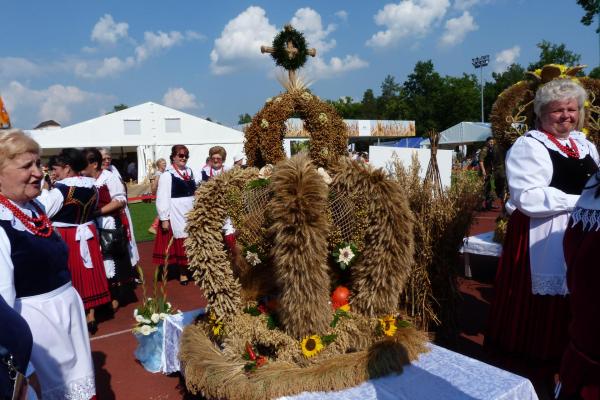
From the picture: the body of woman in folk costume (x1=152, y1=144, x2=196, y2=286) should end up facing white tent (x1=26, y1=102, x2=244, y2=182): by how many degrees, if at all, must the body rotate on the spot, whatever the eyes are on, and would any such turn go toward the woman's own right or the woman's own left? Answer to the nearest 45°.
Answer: approximately 135° to the woman's own left

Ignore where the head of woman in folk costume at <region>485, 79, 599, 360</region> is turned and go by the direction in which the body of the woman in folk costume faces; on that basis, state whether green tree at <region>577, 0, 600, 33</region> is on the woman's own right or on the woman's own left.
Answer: on the woman's own left

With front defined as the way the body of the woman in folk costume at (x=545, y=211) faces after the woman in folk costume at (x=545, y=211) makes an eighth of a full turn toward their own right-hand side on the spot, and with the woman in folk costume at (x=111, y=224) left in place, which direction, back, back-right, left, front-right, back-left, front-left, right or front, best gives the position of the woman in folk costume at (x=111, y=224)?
right

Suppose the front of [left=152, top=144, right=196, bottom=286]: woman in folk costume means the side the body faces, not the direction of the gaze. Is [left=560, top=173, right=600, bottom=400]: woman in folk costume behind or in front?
in front

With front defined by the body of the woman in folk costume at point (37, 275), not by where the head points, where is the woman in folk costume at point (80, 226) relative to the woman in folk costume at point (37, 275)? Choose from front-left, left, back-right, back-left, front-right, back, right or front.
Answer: back-left

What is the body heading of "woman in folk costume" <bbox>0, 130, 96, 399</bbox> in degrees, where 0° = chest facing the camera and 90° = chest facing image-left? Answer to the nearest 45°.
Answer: approximately 315°

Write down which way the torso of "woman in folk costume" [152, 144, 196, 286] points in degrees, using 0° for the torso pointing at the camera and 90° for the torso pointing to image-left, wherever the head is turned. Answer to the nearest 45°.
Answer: approximately 315°
